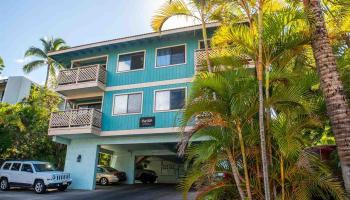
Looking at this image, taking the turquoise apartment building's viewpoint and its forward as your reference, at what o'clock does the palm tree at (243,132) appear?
The palm tree is roughly at 10 o'clock from the turquoise apartment building.

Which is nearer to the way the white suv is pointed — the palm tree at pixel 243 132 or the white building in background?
the palm tree

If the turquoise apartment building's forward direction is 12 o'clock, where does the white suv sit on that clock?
The white suv is roughly at 2 o'clock from the turquoise apartment building.

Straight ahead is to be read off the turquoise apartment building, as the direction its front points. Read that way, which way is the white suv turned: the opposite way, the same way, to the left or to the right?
to the left

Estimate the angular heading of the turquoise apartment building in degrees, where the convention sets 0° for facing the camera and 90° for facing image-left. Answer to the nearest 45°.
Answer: approximately 45°
